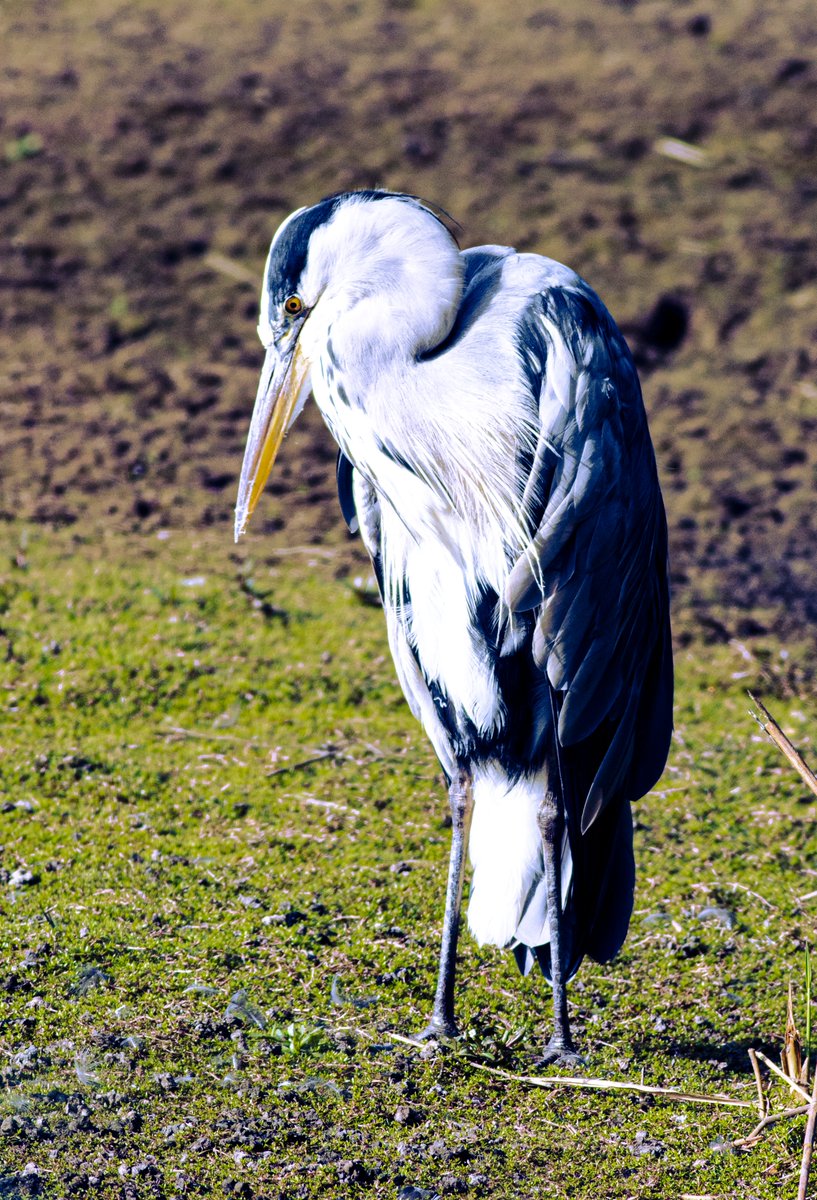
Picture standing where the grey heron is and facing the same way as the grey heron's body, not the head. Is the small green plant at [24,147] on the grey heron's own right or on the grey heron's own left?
on the grey heron's own right

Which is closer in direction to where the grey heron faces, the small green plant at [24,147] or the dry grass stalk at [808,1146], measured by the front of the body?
the dry grass stalk

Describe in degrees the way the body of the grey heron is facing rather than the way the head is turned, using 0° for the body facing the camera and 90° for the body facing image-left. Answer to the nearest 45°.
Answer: approximately 45°

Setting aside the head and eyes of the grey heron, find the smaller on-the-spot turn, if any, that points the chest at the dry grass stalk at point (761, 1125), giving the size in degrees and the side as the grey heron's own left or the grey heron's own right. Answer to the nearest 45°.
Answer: approximately 90° to the grey heron's own left

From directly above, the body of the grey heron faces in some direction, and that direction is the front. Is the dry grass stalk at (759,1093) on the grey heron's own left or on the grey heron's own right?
on the grey heron's own left

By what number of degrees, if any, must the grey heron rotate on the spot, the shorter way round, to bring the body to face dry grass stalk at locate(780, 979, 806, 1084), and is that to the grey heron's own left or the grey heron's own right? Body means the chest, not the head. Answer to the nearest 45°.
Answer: approximately 90° to the grey heron's own left
